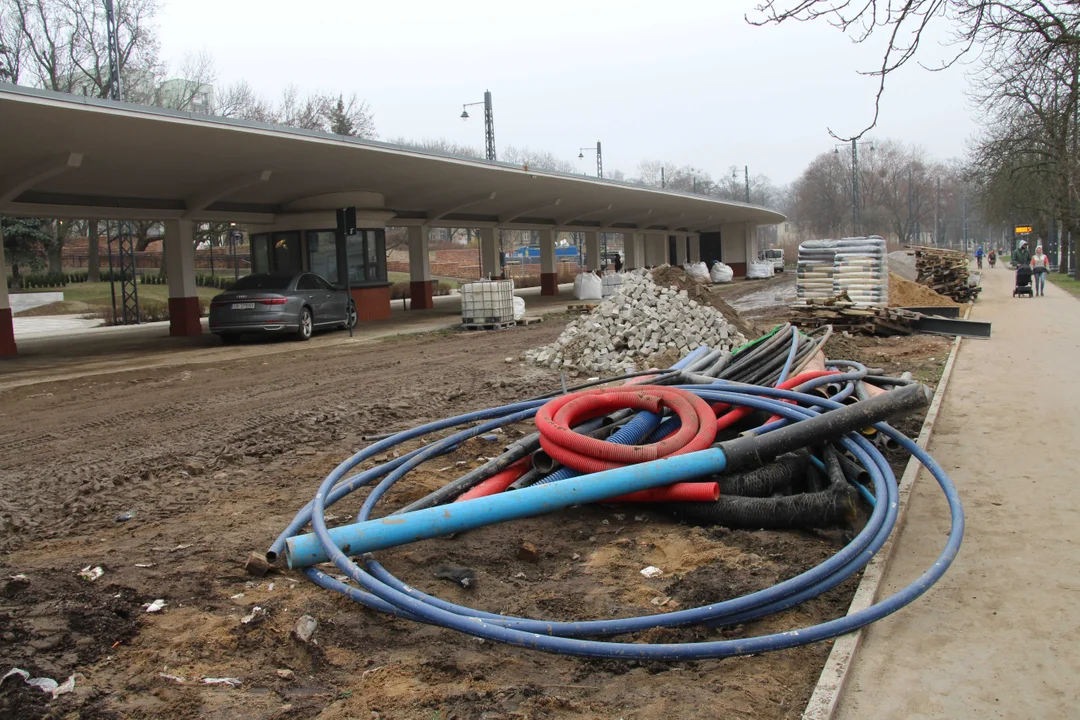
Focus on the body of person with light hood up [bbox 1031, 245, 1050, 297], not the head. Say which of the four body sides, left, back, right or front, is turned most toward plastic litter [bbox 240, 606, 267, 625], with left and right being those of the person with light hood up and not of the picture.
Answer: front

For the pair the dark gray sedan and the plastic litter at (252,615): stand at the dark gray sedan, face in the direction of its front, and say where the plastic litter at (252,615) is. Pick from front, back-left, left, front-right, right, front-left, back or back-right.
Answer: back-right

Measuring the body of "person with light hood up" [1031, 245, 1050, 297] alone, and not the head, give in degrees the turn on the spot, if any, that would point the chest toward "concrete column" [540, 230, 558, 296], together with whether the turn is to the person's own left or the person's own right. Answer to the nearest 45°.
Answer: approximately 90° to the person's own right

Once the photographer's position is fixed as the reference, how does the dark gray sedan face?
facing away from the viewer and to the right of the viewer

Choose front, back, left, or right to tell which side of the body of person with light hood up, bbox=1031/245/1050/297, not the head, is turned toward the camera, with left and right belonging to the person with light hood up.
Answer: front

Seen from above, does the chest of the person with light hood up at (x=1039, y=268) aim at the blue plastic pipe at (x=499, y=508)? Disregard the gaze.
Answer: yes

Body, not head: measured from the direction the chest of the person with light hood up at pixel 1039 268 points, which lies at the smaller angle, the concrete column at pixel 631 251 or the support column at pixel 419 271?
the support column

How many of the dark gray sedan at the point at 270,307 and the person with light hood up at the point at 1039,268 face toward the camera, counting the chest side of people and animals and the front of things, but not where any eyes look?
1

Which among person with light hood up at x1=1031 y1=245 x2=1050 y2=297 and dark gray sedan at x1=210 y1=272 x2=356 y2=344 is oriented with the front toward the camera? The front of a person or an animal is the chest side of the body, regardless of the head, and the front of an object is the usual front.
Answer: the person with light hood up

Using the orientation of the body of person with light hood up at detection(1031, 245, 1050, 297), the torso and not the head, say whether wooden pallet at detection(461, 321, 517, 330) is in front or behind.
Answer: in front

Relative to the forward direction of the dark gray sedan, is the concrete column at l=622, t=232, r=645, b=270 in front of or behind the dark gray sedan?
in front

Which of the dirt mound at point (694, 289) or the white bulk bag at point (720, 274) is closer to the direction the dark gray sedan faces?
the white bulk bag

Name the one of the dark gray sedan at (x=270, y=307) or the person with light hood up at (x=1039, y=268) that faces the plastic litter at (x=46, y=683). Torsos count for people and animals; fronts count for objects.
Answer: the person with light hood up

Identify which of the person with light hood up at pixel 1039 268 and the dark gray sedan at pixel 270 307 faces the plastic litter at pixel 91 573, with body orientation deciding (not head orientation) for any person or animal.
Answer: the person with light hood up

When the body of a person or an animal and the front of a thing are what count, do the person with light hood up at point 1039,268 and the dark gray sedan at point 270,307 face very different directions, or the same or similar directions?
very different directions
